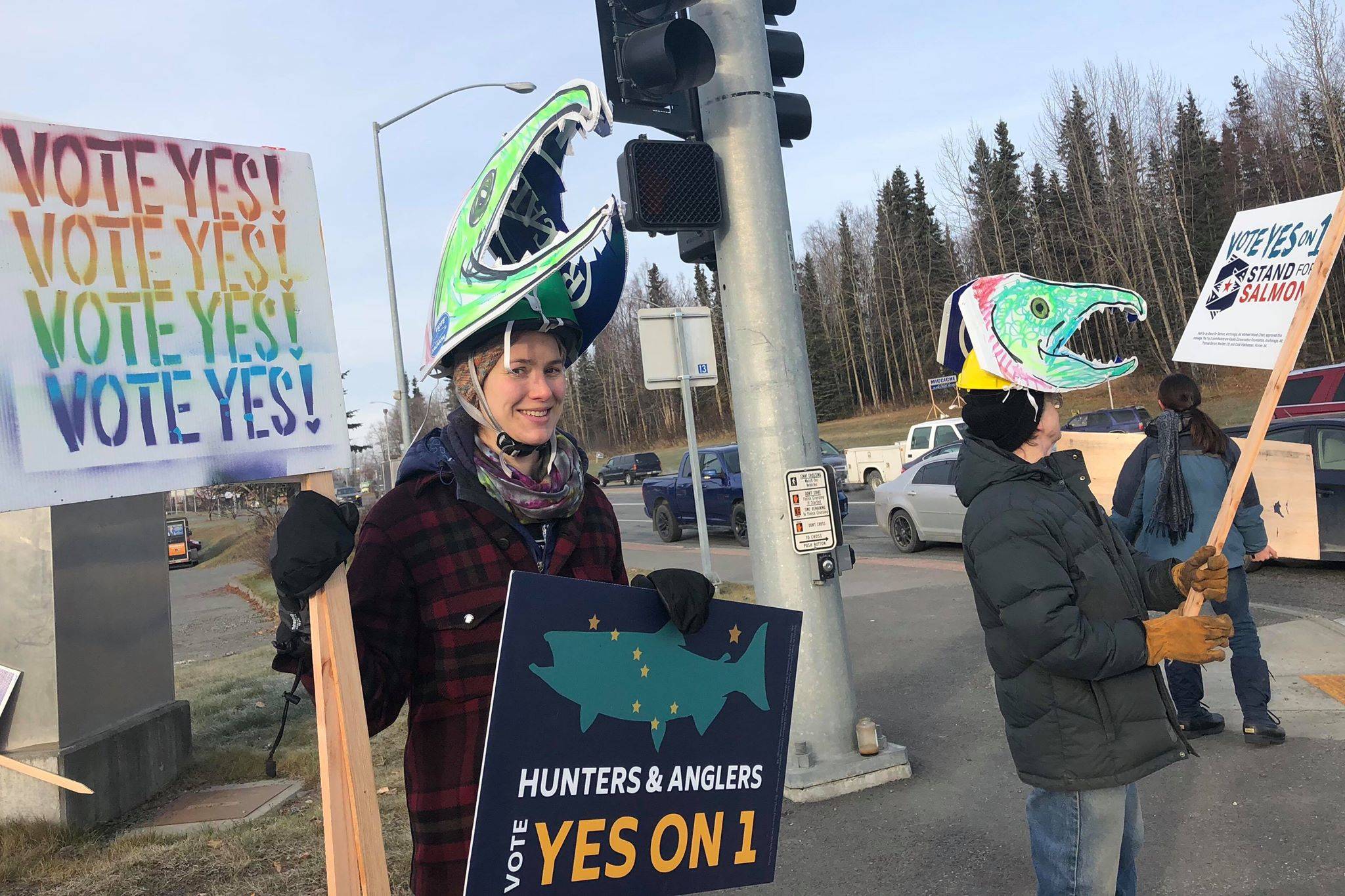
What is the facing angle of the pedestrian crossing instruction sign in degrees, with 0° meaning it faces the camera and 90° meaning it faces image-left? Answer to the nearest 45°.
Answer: approximately 0°

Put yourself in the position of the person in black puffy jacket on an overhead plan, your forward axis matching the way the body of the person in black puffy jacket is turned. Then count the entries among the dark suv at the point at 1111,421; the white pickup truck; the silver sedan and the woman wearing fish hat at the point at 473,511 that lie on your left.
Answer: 3

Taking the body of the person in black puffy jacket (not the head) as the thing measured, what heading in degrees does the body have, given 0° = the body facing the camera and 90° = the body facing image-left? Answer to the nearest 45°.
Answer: approximately 270°

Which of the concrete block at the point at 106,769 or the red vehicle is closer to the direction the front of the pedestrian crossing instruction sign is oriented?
the concrete block

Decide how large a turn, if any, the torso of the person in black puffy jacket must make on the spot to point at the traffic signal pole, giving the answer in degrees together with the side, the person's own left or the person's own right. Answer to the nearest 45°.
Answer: approximately 135° to the person's own left

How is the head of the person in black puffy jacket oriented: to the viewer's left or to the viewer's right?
to the viewer's right

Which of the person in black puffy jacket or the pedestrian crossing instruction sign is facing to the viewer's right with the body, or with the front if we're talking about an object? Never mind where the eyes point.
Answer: the person in black puffy jacket

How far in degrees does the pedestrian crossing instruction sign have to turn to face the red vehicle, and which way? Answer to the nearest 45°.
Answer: approximately 135° to its left

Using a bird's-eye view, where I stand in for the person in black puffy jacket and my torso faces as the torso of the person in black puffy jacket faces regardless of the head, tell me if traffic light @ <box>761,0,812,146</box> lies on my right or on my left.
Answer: on my left
